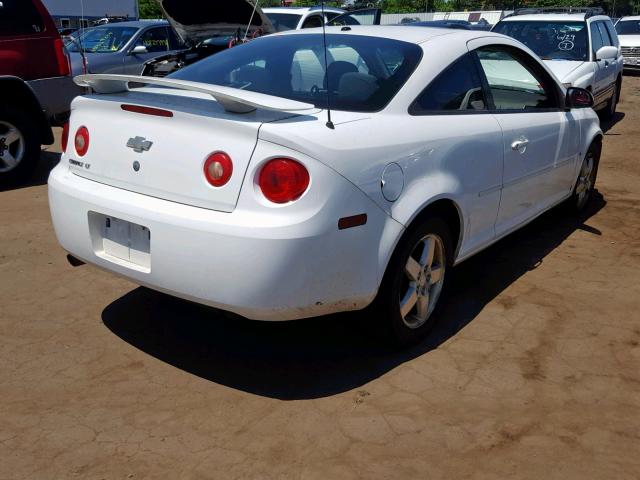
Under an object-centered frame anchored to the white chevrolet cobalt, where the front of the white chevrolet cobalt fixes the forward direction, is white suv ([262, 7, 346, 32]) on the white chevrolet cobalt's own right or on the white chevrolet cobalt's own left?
on the white chevrolet cobalt's own left

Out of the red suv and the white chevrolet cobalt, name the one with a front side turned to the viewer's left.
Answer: the red suv

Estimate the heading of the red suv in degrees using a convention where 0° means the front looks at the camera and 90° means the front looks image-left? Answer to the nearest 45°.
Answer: approximately 90°

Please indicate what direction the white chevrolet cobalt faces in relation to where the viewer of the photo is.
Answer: facing away from the viewer and to the right of the viewer

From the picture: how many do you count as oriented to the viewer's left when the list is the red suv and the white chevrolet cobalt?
1
